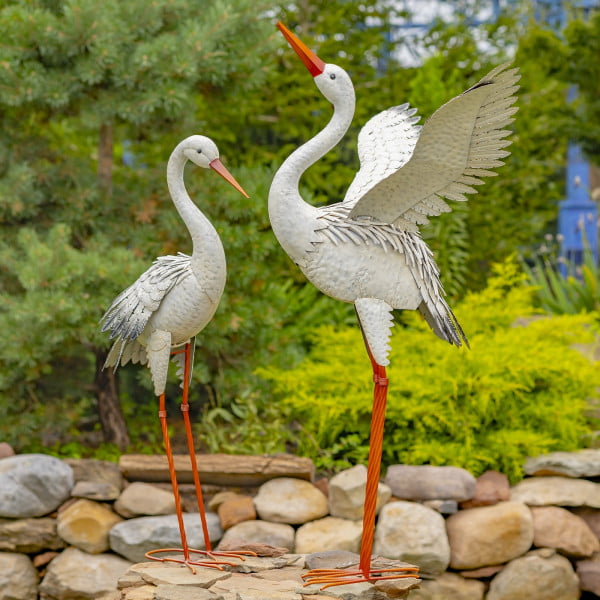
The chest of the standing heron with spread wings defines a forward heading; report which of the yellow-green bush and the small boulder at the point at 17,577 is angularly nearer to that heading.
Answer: the small boulder

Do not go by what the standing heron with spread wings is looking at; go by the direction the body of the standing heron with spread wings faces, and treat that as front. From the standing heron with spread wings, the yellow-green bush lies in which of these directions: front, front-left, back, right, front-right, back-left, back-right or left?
right

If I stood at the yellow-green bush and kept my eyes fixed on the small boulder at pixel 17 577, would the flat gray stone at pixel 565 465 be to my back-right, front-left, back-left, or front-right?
back-left

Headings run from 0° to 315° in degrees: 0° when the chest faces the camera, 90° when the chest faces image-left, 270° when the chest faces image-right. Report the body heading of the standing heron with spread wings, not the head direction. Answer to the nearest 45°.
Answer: approximately 90°

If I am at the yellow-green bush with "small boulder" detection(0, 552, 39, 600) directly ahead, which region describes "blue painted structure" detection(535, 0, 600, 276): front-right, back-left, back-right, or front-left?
back-right

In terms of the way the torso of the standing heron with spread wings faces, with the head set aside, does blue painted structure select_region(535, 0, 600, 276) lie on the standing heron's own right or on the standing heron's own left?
on the standing heron's own right
